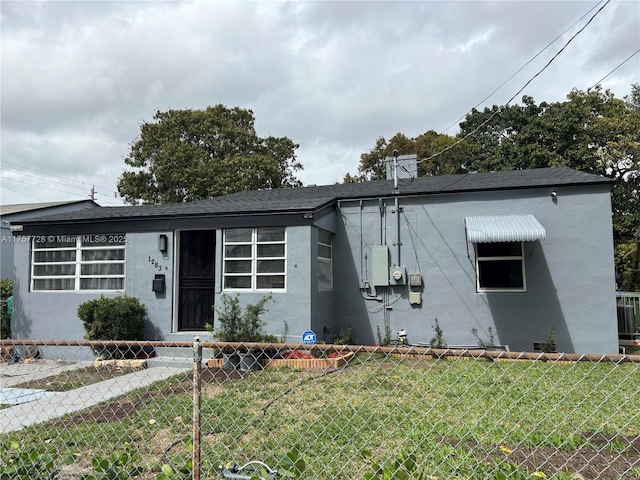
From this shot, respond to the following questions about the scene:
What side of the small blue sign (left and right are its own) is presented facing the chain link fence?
front

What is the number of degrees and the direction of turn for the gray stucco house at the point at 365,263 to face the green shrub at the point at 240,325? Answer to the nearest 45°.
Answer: approximately 45° to its right

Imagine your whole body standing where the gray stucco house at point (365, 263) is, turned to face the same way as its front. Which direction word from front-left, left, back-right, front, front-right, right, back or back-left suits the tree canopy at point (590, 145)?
back-left

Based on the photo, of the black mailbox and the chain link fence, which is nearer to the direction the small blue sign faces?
the chain link fence

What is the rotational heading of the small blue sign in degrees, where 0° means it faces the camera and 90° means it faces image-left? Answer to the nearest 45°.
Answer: approximately 0°

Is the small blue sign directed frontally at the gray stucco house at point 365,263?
no

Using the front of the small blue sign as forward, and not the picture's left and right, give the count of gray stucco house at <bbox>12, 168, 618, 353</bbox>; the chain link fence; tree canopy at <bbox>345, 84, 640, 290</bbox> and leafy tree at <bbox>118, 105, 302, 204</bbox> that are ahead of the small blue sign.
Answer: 1

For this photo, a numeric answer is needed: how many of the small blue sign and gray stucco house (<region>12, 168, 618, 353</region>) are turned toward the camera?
2

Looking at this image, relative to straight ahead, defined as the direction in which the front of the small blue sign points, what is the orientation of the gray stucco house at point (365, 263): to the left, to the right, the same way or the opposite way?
the same way

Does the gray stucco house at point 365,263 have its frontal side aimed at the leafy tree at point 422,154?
no

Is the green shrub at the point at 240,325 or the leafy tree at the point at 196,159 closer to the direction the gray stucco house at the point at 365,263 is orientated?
the green shrub

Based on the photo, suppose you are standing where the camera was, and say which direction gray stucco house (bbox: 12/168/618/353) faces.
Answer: facing the viewer

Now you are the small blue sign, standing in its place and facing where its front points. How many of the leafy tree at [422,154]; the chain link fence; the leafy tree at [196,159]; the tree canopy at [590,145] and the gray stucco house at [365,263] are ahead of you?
1
